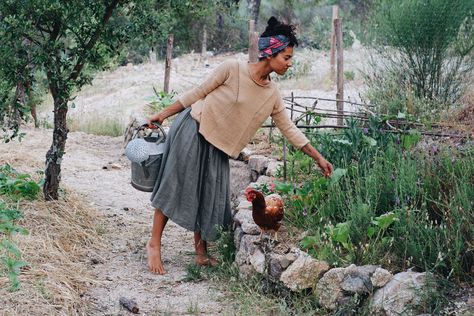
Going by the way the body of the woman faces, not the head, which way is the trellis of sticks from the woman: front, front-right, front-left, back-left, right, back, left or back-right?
left

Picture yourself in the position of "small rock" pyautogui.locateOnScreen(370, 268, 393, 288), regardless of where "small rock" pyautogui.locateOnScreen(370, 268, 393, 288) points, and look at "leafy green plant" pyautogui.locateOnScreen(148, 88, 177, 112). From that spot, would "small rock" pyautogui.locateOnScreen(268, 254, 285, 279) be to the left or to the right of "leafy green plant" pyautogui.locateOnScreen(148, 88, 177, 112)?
left

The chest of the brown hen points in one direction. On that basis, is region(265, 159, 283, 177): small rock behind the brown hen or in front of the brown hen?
behind

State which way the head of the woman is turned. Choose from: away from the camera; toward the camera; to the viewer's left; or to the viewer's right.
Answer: to the viewer's right

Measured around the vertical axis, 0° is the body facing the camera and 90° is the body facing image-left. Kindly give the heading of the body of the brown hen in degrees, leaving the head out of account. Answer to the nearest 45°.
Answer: approximately 45°

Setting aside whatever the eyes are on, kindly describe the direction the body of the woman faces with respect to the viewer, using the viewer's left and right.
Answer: facing the viewer and to the right of the viewer
